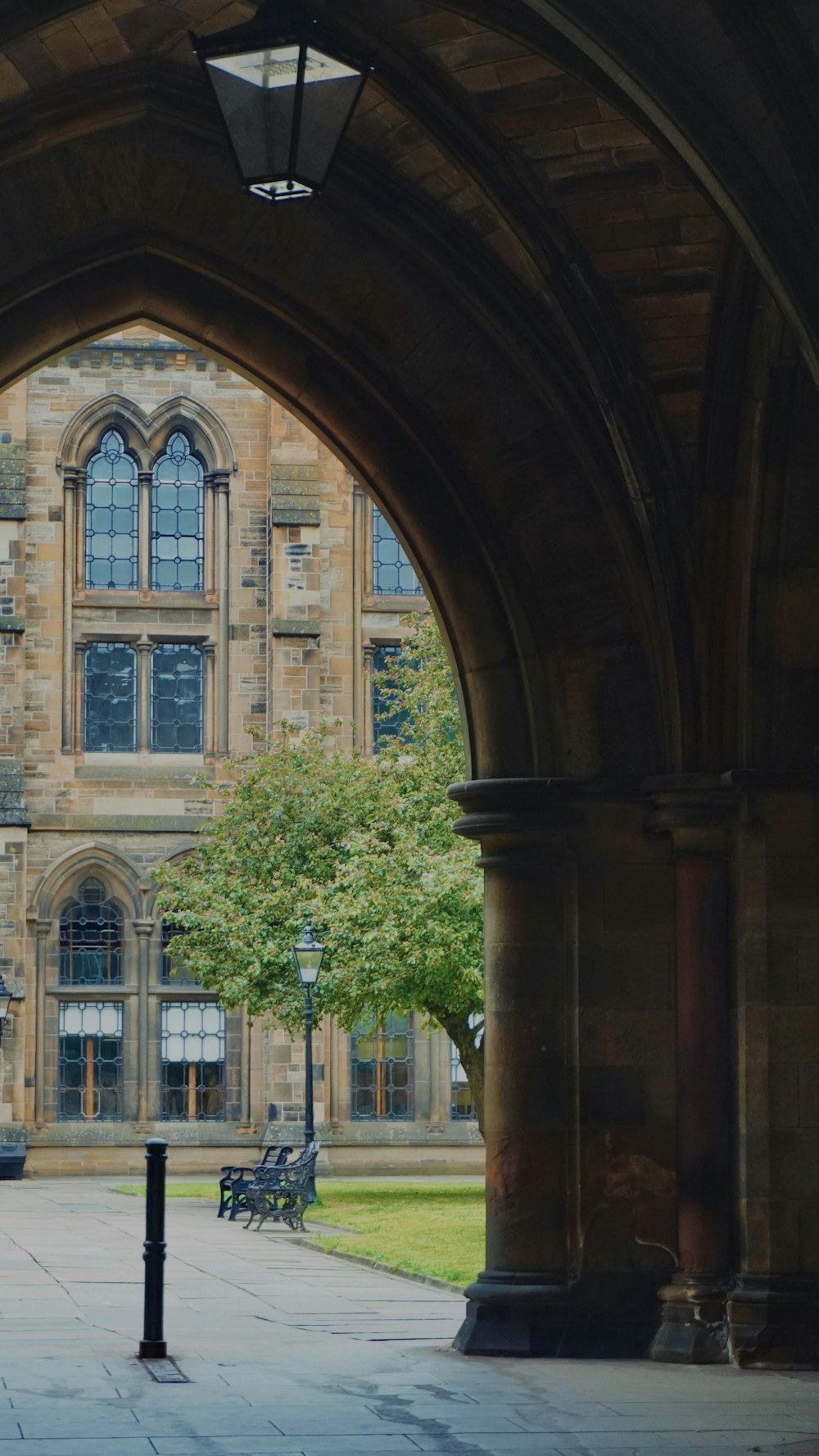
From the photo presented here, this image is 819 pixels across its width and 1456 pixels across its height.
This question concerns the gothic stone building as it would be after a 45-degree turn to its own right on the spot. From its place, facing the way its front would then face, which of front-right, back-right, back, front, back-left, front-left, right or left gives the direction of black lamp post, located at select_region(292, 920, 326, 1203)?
front-left

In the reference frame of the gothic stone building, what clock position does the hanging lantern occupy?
The hanging lantern is roughly at 12 o'clock from the gothic stone building.

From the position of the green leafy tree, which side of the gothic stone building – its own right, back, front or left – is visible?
front

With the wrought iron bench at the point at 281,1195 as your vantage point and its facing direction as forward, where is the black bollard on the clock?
The black bollard is roughly at 9 o'clock from the wrought iron bench.

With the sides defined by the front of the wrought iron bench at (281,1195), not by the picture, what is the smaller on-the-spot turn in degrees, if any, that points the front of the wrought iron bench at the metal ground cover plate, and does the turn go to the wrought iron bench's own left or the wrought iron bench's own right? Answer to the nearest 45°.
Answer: approximately 90° to the wrought iron bench's own left

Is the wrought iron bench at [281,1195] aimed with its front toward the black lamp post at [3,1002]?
no

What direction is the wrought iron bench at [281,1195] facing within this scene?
to the viewer's left

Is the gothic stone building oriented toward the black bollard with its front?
yes

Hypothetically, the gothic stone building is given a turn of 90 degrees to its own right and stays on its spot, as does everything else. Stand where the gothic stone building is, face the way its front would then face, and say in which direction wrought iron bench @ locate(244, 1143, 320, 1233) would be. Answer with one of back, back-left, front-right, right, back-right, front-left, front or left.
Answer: left

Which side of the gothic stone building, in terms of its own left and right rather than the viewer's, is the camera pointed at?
front

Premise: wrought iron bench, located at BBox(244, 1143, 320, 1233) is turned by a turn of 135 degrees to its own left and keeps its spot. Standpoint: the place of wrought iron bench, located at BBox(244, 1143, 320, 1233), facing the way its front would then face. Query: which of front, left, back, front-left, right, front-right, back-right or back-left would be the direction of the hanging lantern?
front-right
